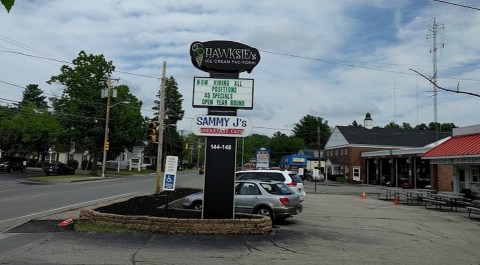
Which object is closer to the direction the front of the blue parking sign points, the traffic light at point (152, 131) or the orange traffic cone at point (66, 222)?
the orange traffic cone

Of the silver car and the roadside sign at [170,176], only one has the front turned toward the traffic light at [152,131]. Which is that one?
the silver car

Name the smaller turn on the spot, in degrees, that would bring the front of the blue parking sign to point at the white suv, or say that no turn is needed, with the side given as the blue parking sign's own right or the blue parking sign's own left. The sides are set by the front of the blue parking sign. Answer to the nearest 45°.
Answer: approximately 135° to the blue parking sign's own left

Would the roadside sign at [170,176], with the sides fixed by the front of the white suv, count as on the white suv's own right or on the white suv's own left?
on the white suv's own left

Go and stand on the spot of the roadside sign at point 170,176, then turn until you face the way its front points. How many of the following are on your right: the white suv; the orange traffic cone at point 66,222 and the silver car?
1

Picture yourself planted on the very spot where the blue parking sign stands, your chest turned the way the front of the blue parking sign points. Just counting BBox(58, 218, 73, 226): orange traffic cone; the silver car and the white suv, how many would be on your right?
1

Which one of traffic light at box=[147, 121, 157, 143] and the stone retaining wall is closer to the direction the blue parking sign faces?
the stone retaining wall

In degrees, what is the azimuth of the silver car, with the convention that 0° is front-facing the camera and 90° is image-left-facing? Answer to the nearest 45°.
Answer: approximately 135°

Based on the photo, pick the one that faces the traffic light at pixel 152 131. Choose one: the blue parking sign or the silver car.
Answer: the silver car

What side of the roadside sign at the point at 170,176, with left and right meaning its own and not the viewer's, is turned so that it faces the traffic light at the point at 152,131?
back
